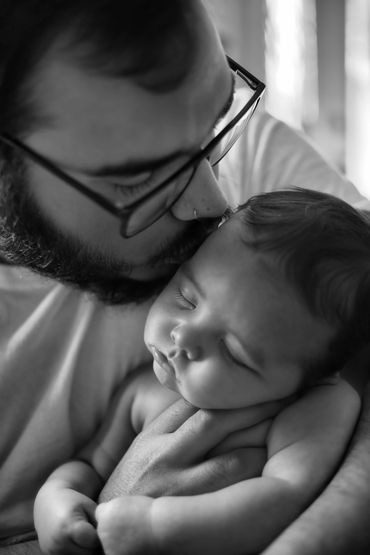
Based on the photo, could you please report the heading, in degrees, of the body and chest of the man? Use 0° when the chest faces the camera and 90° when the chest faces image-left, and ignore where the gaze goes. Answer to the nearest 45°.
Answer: approximately 315°

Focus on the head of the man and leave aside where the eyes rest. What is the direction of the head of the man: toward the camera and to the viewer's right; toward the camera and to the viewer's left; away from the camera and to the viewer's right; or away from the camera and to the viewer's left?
toward the camera and to the viewer's right
